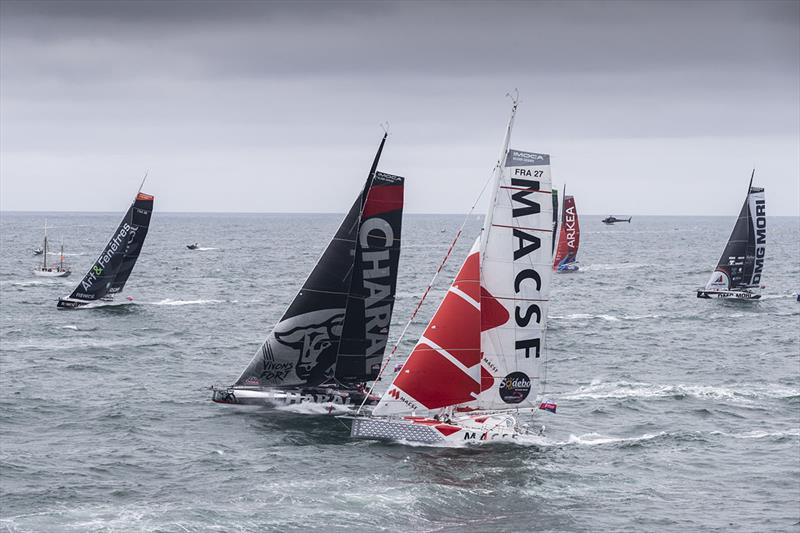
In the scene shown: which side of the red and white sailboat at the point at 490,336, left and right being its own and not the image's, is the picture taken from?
left

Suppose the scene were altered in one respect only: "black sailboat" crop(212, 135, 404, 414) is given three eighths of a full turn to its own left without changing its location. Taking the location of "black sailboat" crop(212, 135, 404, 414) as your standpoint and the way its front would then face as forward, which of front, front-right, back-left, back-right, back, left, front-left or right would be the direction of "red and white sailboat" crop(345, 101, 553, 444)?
front

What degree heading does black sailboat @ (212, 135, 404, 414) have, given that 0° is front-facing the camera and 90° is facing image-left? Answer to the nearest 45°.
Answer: approximately 90°
